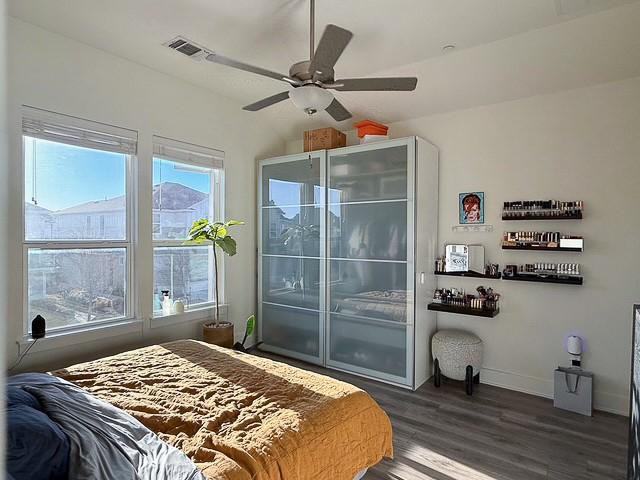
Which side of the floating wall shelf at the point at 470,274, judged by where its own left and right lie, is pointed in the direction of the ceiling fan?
front

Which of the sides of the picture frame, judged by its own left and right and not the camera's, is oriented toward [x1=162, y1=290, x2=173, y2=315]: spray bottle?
right

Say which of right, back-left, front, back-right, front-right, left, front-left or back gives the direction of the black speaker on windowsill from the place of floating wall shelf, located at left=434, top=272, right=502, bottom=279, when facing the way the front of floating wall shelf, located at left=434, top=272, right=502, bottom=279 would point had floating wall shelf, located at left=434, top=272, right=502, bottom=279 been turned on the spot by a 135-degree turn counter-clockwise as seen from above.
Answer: back

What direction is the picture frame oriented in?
toward the camera

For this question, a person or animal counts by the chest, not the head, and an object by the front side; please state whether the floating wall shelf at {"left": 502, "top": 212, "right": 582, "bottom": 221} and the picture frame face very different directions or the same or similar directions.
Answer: same or similar directions

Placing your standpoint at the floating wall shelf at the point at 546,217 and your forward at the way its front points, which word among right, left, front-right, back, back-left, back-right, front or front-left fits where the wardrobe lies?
right

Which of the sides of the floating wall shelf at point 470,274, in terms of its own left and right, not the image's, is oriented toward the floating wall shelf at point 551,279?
left

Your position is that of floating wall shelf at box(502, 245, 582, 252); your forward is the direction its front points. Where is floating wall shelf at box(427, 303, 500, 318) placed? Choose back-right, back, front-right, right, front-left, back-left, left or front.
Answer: right

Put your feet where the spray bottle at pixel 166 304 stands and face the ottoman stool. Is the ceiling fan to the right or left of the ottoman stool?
right

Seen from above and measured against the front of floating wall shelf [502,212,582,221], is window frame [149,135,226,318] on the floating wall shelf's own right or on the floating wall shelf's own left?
on the floating wall shelf's own right

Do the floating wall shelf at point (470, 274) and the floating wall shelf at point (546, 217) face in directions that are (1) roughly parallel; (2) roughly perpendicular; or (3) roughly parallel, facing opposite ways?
roughly parallel

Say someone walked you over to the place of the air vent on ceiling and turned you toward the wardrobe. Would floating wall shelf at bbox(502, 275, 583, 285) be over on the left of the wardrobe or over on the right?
right

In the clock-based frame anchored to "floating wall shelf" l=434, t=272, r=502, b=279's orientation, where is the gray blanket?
The gray blanket is roughly at 1 o'clock from the floating wall shelf.

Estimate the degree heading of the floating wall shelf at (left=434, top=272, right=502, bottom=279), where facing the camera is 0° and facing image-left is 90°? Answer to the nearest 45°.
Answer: approximately 0°

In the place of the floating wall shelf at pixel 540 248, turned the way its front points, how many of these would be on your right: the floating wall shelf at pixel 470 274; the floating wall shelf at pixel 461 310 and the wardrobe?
3

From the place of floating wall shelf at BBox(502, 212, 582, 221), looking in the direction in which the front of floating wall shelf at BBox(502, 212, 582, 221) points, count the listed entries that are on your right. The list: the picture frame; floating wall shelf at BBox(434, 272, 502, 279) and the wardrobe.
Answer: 3

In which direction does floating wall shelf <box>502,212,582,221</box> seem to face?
toward the camera

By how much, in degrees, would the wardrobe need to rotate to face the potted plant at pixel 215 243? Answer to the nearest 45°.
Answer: approximately 45° to its right
